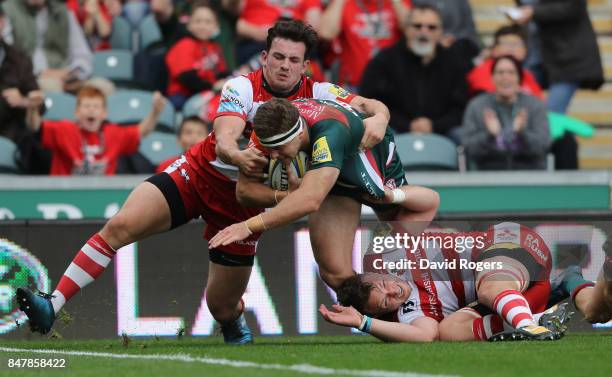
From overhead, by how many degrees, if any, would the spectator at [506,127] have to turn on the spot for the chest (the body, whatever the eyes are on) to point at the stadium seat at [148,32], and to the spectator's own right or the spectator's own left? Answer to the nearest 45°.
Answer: approximately 90° to the spectator's own right

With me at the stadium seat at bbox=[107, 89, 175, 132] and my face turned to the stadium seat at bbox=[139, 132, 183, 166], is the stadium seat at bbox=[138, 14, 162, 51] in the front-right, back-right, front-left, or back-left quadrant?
back-left

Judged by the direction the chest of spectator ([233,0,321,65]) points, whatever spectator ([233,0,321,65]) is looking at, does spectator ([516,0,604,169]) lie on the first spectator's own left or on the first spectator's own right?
on the first spectator's own left

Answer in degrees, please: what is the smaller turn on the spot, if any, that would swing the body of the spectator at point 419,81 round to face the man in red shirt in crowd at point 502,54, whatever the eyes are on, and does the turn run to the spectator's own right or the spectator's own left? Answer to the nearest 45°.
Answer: approximately 135° to the spectator's own left

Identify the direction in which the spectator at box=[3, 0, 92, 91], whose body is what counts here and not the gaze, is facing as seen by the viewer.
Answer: toward the camera

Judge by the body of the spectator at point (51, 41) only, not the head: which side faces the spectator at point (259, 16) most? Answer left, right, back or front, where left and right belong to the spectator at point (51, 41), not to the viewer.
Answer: left

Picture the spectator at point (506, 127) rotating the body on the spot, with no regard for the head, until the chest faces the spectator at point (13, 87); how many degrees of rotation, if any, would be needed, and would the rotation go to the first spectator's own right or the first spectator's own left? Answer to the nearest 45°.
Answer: approximately 90° to the first spectator's own right

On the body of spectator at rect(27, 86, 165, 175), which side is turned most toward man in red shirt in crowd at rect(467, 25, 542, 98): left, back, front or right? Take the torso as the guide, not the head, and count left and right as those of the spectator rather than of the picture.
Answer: left
